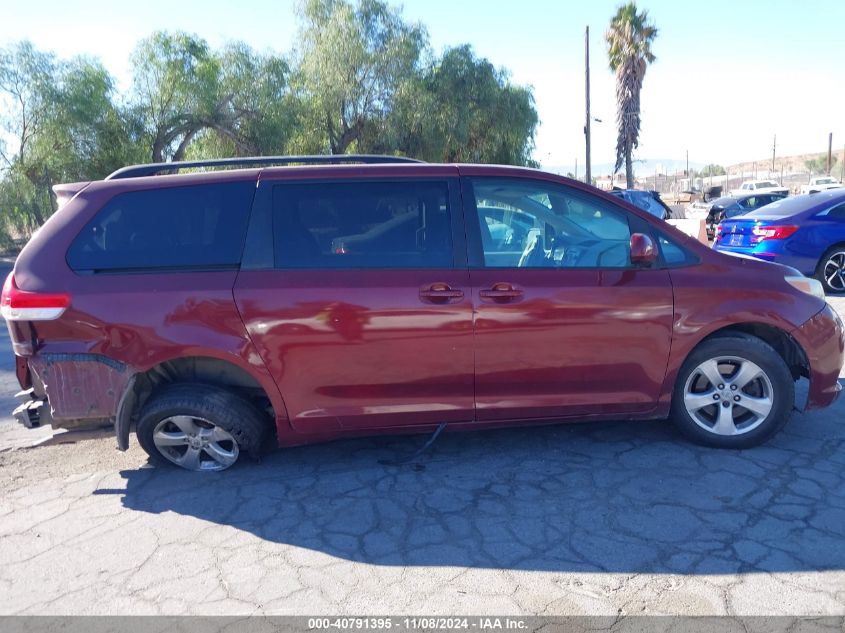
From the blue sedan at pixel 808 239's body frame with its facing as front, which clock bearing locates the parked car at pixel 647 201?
The parked car is roughly at 10 o'clock from the blue sedan.

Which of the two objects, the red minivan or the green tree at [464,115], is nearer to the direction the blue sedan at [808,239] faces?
the green tree

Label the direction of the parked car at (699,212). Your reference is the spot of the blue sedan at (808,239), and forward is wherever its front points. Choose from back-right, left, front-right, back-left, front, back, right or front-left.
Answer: front-left

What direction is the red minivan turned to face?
to the viewer's right

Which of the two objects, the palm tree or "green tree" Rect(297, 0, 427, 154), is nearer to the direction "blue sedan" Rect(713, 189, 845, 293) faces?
the palm tree

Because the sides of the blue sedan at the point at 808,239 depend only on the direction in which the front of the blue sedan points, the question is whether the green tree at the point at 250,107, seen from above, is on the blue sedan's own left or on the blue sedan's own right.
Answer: on the blue sedan's own left

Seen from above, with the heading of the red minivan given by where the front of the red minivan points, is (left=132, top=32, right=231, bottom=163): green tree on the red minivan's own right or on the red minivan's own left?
on the red minivan's own left

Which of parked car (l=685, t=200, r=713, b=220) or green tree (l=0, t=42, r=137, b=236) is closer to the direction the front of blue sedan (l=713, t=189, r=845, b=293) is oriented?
the parked car

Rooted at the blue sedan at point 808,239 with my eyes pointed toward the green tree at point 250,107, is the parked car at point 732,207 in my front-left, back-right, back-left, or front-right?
front-right

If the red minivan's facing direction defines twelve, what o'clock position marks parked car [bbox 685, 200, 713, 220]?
The parked car is roughly at 10 o'clock from the red minivan.

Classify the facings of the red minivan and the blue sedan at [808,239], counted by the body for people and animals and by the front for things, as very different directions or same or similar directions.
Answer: same or similar directions

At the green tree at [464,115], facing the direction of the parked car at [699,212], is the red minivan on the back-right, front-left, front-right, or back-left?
front-right

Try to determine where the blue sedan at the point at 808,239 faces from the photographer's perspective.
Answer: facing away from the viewer and to the right of the viewer

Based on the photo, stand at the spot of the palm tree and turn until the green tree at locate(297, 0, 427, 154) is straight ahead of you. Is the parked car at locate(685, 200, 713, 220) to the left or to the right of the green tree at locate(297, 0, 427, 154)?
left

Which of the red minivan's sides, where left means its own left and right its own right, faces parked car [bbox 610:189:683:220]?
left
